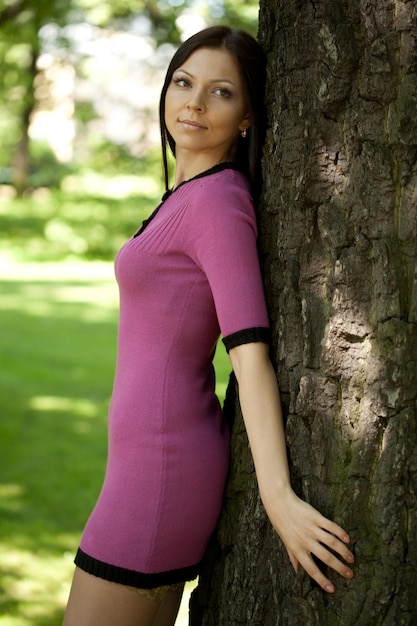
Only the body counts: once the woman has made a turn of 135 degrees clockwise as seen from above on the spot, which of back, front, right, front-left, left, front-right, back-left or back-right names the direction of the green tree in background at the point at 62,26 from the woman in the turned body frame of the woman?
front-left

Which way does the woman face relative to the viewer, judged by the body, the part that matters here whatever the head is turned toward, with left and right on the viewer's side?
facing to the left of the viewer
